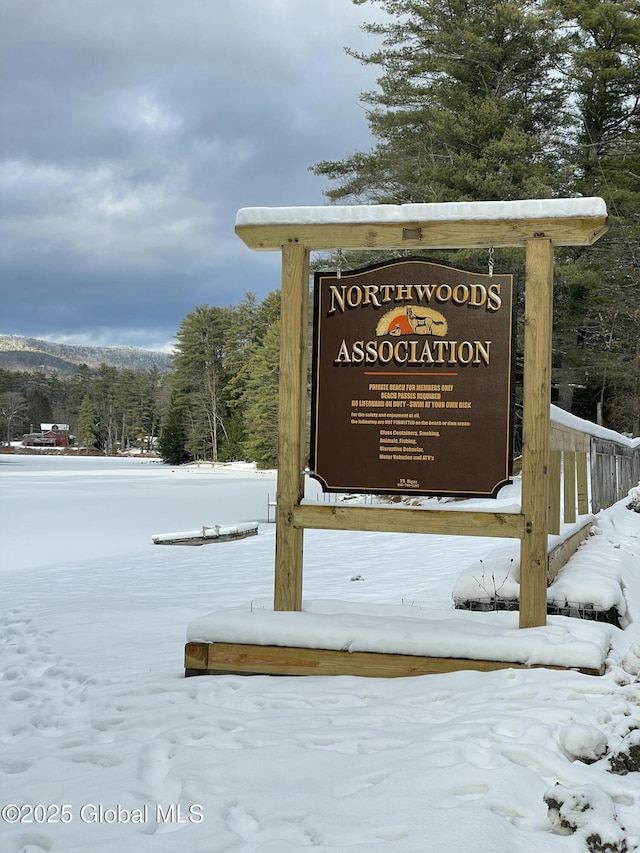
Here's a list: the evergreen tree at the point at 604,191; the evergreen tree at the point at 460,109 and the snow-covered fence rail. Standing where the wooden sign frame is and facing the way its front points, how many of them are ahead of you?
0

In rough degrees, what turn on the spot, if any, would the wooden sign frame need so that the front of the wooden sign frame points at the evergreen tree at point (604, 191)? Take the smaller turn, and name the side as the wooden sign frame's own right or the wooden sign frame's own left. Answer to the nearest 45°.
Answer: approximately 180°

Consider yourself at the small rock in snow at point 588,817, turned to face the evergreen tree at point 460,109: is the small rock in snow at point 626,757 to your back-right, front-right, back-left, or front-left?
front-right

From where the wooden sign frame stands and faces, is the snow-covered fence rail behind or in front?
behind

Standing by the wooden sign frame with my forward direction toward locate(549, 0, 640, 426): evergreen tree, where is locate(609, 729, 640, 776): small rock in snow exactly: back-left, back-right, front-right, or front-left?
back-right

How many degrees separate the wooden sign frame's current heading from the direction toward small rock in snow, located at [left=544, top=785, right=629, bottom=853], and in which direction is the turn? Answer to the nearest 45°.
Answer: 0° — it already faces it

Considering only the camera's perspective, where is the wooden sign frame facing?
facing the viewer

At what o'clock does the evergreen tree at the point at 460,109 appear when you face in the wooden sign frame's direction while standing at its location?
The evergreen tree is roughly at 6 o'clock from the wooden sign frame.
